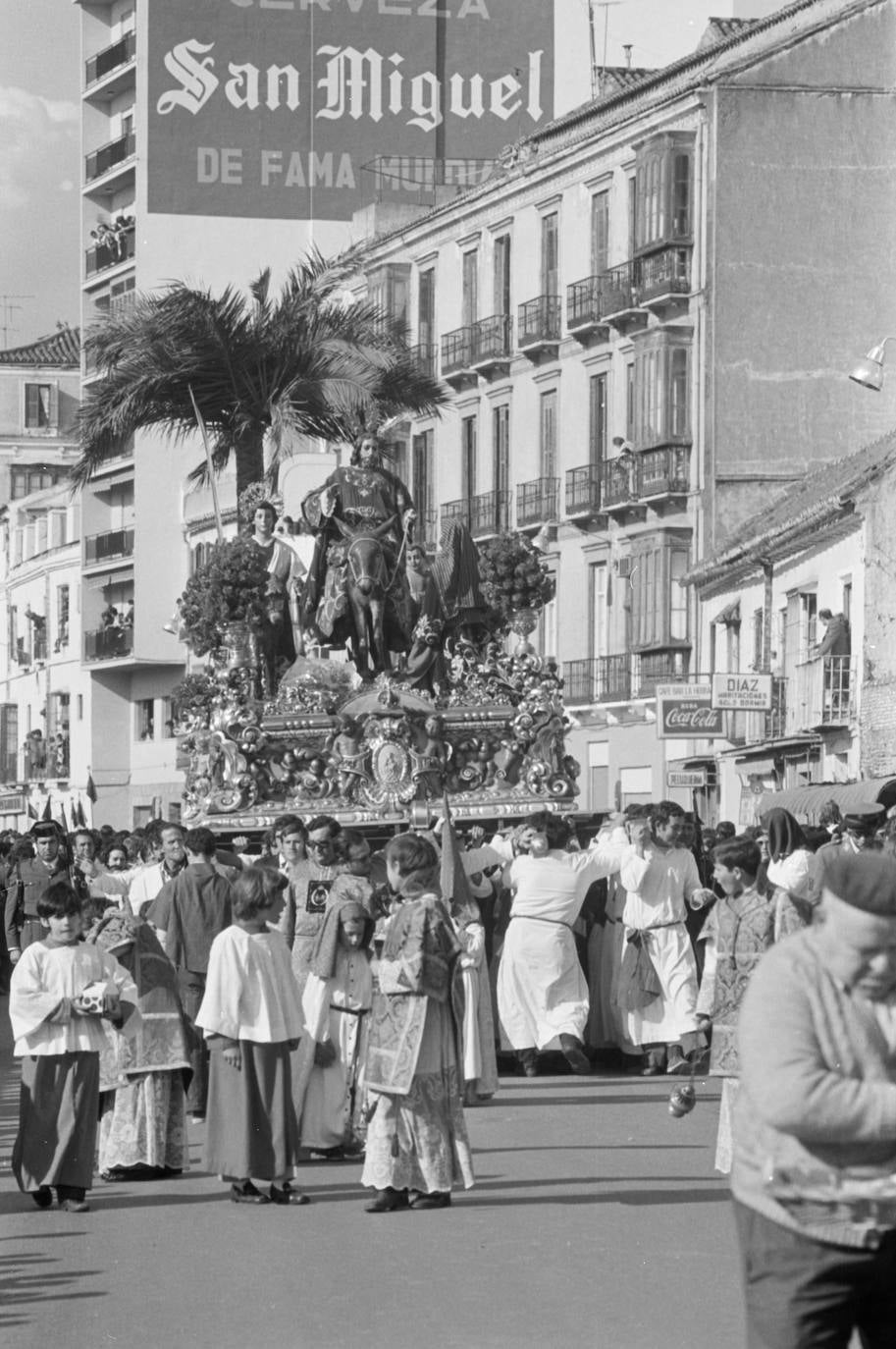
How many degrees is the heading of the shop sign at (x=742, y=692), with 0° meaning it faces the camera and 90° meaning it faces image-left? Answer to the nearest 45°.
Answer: approximately 0°

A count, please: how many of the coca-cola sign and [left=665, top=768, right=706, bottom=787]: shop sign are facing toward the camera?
2

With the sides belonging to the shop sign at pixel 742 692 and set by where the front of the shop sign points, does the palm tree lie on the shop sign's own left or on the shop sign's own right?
on the shop sign's own right

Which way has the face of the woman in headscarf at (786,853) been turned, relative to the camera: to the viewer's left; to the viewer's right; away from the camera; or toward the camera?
away from the camera
